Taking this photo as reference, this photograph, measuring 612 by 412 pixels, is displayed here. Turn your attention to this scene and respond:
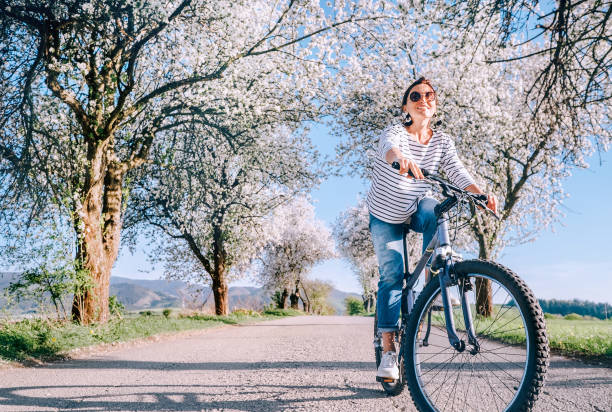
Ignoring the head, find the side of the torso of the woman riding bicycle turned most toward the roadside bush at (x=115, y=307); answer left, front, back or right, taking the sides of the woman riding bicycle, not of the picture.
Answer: back

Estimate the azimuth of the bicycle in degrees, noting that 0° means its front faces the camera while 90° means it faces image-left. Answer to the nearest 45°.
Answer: approximately 315°

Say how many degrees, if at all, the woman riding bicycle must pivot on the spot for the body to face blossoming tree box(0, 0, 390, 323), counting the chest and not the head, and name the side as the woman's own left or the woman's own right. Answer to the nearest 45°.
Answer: approximately 180°

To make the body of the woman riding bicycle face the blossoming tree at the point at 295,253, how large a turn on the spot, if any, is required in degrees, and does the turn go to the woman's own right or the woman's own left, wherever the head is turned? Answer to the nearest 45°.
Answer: approximately 135° to the woman's own left

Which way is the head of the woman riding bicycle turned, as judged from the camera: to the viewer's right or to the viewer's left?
to the viewer's right

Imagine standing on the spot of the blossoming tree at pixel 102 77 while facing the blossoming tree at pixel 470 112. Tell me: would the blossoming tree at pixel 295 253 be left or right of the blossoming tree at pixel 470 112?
left

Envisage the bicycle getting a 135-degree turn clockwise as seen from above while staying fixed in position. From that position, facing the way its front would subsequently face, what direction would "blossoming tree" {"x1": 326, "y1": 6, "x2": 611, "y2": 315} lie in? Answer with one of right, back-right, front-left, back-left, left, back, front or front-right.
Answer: right

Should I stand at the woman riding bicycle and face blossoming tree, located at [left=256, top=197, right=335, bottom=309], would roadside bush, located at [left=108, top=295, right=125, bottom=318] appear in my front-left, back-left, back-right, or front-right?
front-left

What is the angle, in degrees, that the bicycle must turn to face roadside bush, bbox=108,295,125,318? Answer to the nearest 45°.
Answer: approximately 180°
